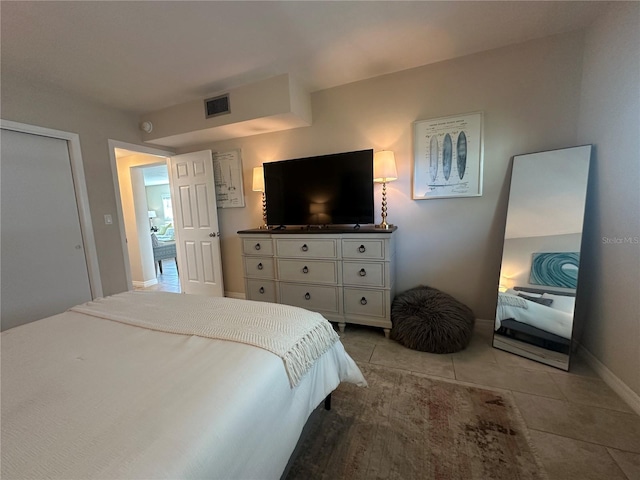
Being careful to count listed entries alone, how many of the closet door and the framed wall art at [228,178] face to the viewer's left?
0

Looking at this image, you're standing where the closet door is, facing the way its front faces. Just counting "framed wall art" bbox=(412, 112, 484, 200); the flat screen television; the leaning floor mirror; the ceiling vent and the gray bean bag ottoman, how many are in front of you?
5

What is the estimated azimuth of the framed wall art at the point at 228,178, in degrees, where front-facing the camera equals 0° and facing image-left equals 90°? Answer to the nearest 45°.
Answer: approximately 0°

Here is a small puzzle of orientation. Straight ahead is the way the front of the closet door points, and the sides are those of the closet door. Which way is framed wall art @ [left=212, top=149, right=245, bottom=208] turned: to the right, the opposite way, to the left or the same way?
to the right

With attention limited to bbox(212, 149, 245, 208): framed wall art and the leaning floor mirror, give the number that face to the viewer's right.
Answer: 0

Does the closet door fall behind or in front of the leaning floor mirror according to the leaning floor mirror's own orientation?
in front

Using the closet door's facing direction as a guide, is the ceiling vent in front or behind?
in front

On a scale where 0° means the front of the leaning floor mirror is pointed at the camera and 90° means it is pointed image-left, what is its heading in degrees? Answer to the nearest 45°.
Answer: approximately 45°

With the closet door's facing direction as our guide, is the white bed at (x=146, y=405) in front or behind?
in front

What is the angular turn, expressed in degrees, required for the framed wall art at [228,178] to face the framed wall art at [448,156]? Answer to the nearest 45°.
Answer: approximately 45° to its left

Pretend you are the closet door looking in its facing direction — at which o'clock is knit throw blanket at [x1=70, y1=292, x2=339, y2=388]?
The knit throw blanket is roughly at 1 o'clock from the closet door.
